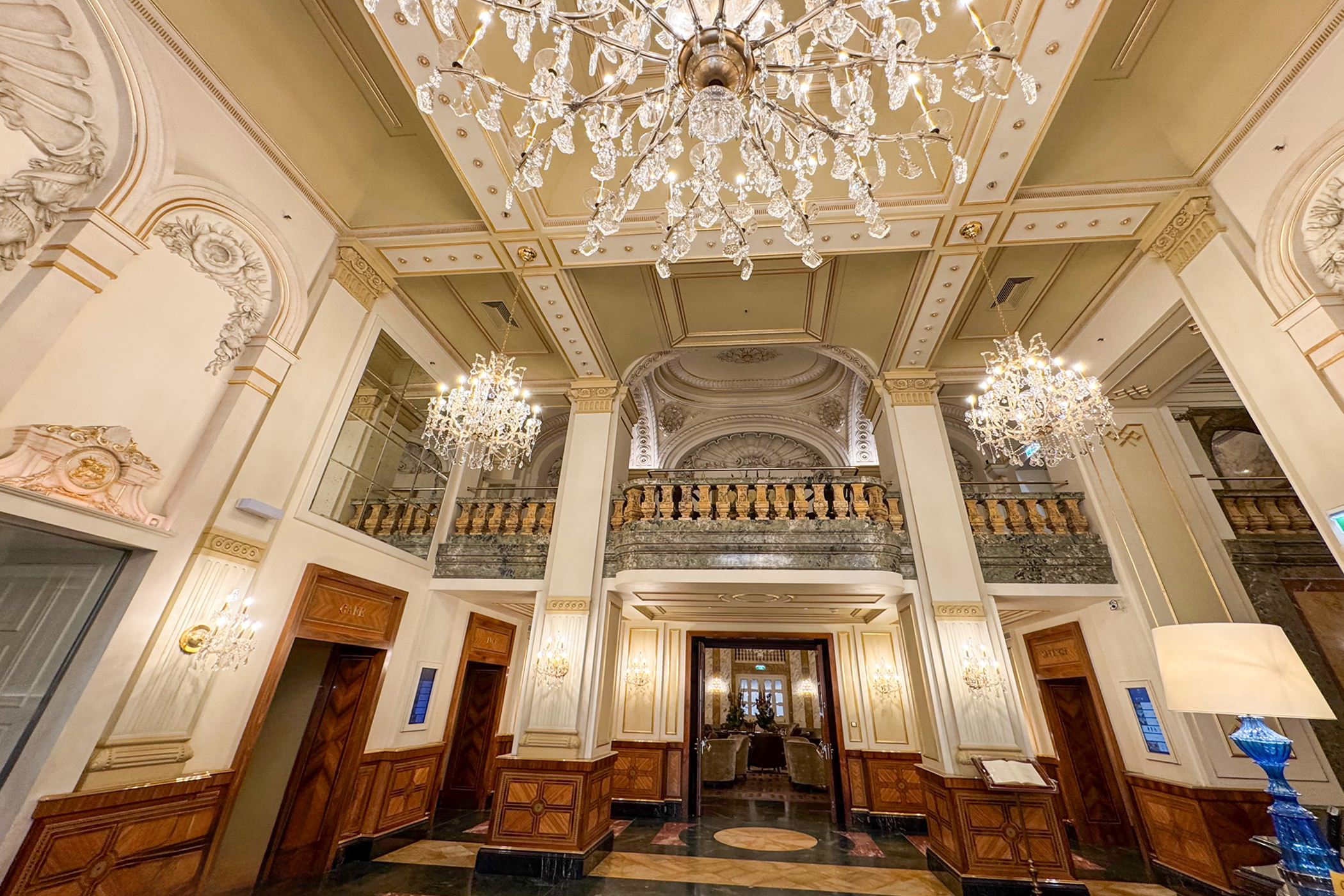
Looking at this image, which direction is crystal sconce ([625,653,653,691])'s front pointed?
toward the camera

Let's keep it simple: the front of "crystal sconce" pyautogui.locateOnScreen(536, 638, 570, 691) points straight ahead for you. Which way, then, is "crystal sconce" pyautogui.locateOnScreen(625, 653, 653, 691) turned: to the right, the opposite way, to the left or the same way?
the same way

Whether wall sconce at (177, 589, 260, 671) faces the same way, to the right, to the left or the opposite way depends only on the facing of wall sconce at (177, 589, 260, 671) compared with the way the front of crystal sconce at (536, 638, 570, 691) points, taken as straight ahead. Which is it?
to the left

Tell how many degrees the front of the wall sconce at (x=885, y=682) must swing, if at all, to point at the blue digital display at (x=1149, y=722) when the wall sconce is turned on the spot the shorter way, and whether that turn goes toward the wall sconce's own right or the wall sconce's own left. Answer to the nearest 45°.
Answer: approximately 45° to the wall sconce's own left

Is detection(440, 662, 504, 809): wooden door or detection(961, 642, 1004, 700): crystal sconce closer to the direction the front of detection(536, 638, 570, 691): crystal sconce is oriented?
the crystal sconce

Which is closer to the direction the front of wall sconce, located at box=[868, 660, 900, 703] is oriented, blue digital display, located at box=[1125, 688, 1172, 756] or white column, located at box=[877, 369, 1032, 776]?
the white column

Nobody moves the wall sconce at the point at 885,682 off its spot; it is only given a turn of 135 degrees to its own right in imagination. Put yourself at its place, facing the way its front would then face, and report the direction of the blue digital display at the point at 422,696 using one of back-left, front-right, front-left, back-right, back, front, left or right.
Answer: left

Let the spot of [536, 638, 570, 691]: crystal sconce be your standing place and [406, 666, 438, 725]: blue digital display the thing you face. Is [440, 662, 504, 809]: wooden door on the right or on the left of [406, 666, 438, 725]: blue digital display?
right

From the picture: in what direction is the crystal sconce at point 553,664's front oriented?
toward the camera

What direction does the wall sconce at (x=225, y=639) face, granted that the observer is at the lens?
facing the viewer and to the right of the viewer

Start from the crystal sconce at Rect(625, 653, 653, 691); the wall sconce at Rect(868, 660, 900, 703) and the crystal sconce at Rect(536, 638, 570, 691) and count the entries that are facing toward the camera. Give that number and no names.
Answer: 3

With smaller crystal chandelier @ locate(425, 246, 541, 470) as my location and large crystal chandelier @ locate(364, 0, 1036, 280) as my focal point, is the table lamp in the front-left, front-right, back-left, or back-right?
front-left

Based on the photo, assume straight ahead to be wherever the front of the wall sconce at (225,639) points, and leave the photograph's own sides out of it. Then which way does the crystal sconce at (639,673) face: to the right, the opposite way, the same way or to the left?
to the right

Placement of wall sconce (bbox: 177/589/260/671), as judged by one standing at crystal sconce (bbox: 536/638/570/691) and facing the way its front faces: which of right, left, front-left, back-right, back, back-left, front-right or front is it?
front-right

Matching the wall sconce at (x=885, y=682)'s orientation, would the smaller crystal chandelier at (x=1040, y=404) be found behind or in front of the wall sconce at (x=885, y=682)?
in front

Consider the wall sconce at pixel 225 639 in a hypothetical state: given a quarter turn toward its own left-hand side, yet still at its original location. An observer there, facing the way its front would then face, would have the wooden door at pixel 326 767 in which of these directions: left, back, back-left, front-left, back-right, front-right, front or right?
front

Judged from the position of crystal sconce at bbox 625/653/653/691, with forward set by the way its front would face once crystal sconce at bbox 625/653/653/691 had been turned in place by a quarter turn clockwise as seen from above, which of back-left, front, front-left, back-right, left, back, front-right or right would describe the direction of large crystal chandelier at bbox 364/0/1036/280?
left

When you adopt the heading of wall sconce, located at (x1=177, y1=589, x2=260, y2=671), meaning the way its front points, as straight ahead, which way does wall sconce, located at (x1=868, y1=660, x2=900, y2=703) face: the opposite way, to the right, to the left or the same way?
to the right

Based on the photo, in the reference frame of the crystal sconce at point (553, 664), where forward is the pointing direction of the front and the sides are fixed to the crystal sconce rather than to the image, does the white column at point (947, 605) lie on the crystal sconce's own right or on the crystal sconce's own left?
on the crystal sconce's own left

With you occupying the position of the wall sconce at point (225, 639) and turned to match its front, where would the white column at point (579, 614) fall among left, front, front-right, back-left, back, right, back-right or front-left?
front-left
